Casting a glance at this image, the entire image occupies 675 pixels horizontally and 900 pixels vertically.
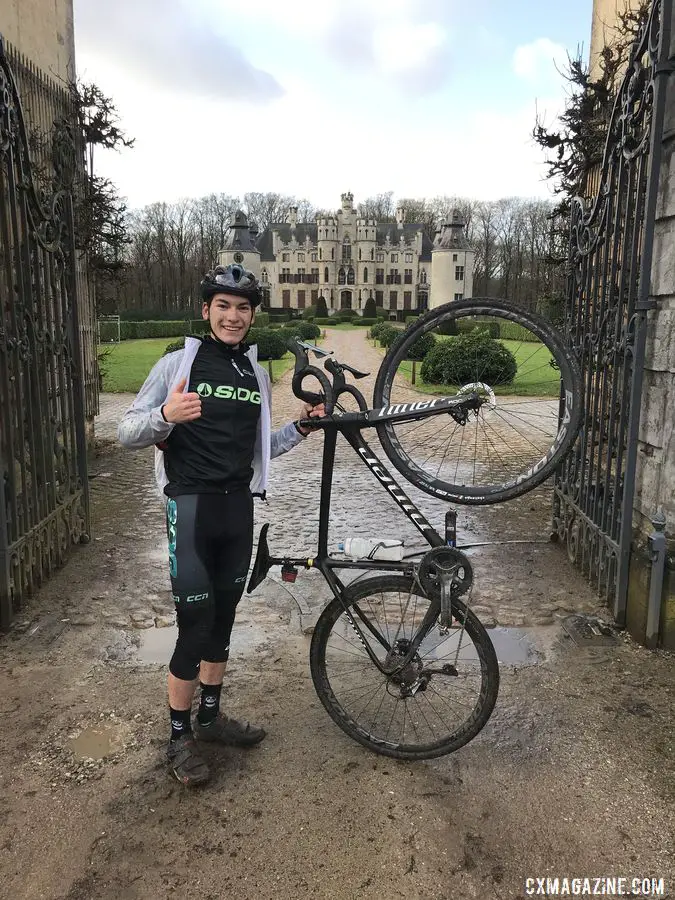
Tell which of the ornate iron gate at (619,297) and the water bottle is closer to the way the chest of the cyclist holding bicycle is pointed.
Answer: the water bottle

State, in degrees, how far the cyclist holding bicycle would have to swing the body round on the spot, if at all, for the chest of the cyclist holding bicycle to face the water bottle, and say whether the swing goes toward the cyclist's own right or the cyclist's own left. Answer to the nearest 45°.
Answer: approximately 45° to the cyclist's own left

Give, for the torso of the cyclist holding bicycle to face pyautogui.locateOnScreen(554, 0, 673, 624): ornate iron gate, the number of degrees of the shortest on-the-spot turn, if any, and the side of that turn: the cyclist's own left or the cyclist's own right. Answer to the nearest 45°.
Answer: approximately 90° to the cyclist's own left

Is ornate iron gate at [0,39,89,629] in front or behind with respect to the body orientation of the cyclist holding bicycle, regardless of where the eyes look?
behind

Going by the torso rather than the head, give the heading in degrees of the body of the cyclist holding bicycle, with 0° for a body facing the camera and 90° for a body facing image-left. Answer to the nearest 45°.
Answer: approximately 315°

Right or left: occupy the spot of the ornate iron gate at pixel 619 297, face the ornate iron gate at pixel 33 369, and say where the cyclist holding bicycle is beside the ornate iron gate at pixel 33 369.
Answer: left
